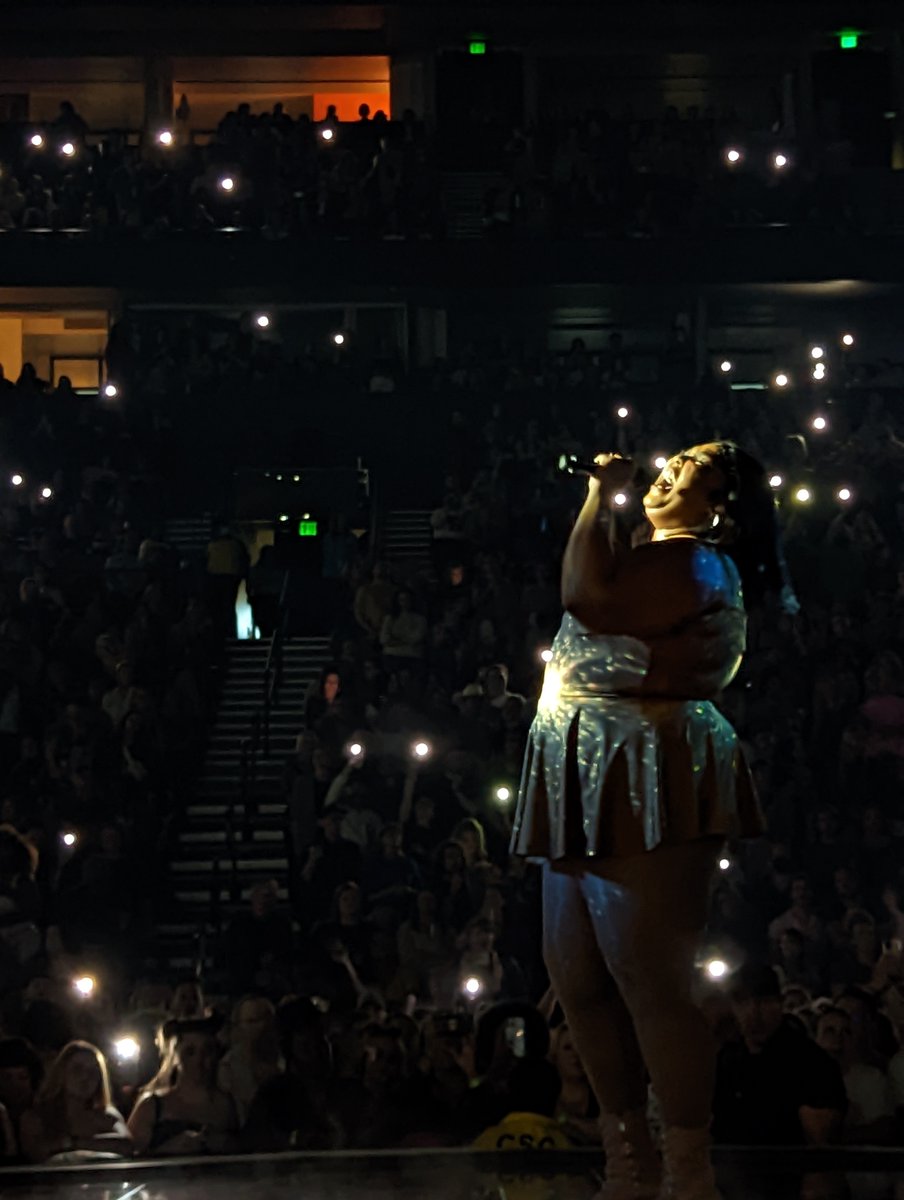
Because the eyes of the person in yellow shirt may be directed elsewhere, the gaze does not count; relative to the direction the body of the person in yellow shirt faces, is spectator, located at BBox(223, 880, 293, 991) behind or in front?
in front

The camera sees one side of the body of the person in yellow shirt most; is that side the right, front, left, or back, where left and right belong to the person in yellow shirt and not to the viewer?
back

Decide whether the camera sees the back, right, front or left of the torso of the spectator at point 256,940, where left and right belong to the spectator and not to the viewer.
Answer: front

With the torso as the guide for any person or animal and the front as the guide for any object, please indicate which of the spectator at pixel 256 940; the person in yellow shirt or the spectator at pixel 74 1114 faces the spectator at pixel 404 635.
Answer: the person in yellow shirt

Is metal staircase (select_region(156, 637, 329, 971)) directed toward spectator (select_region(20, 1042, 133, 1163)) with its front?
yes

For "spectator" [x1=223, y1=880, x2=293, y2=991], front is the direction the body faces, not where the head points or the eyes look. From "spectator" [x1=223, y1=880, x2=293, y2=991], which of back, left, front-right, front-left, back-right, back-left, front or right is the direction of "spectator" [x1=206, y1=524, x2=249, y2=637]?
back

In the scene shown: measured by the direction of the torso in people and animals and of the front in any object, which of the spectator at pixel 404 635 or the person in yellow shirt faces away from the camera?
the person in yellow shirt

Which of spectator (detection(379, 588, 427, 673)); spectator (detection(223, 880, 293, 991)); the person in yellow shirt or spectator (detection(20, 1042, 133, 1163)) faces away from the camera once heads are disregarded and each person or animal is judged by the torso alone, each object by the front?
the person in yellow shirt

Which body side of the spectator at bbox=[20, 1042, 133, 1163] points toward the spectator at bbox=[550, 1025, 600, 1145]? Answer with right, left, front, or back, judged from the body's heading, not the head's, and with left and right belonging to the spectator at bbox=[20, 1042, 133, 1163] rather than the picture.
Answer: left

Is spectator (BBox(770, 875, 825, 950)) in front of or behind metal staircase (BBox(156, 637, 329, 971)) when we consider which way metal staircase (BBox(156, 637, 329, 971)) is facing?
in front

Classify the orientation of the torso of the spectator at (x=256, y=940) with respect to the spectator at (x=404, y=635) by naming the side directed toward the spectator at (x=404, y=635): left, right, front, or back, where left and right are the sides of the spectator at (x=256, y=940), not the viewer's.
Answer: back

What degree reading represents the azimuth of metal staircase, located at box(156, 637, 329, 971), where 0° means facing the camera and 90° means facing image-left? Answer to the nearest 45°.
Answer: approximately 0°

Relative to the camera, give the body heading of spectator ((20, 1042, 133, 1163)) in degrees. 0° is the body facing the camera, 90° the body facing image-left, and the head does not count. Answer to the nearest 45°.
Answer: approximately 0°

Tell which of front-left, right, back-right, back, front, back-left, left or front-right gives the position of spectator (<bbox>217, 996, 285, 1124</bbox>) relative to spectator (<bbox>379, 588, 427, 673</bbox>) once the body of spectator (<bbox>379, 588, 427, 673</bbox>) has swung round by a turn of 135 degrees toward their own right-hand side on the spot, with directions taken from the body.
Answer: back-left

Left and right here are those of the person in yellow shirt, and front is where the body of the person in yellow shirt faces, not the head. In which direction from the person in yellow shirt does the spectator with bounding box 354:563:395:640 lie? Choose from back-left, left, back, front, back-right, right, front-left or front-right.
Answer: front

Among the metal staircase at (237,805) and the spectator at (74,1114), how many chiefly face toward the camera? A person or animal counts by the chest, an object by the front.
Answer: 2
